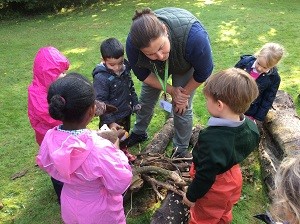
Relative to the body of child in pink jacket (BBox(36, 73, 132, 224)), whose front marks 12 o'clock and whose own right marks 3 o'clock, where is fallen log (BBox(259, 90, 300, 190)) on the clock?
The fallen log is roughly at 1 o'clock from the child in pink jacket.

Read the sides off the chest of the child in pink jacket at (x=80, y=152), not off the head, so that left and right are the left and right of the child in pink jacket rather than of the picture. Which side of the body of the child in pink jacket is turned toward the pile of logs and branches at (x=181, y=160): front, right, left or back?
front

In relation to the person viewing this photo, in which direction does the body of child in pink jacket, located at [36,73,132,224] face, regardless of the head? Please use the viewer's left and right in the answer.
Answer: facing away from the viewer and to the right of the viewer

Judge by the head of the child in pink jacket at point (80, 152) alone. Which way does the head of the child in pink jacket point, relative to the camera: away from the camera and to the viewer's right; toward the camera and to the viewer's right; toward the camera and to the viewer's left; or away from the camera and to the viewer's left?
away from the camera and to the viewer's right
